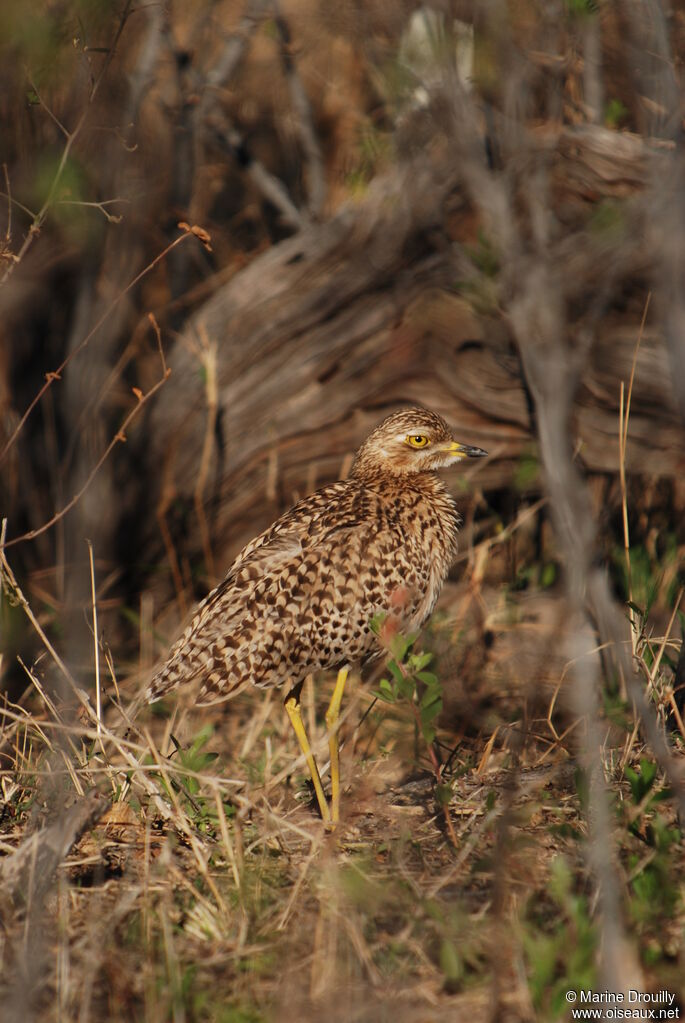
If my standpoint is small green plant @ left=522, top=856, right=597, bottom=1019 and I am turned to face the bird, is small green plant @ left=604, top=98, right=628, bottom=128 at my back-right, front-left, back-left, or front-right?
front-right

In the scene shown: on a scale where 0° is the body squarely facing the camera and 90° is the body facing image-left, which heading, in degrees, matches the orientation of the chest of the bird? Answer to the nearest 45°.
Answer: approximately 270°

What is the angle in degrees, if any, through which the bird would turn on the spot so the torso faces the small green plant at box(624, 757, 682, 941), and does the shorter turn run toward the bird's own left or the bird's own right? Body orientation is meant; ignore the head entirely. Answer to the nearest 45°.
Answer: approximately 45° to the bird's own right

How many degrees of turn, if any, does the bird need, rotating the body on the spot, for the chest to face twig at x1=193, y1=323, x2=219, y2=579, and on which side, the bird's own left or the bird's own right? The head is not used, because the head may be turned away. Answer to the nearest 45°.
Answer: approximately 90° to the bird's own left

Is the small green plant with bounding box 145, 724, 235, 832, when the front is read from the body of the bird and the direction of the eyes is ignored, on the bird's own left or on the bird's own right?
on the bird's own right

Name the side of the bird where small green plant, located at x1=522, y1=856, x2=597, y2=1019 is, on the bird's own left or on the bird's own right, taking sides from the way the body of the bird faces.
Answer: on the bird's own right

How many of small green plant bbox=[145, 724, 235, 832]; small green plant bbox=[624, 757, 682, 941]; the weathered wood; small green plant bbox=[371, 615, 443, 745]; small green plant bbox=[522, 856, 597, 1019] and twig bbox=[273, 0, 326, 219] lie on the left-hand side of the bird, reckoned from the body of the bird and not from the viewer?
2

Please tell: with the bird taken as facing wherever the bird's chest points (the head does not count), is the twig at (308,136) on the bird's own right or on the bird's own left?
on the bird's own left

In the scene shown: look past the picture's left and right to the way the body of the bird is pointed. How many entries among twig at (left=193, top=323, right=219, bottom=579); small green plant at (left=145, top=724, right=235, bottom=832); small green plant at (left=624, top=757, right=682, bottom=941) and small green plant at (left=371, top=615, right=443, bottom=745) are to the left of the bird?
1

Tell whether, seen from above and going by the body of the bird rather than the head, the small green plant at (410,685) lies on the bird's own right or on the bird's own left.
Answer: on the bird's own right

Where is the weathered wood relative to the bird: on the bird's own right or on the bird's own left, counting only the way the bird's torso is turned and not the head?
on the bird's own left
